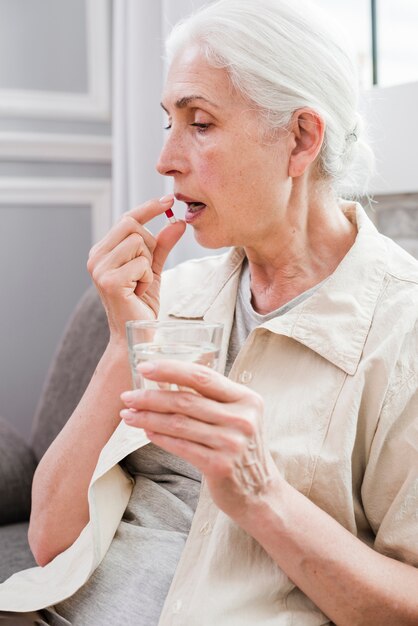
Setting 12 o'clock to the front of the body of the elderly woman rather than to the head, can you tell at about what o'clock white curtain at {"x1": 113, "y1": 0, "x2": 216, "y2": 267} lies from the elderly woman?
The white curtain is roughly at 4 o'clock from the elderly woman.

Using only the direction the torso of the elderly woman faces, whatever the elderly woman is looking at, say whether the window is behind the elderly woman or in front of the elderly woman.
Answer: behind

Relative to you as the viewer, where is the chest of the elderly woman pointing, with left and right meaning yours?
facing the viewer and to the left of the viewer

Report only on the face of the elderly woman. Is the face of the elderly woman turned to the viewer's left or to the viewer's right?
to the viewer's left
